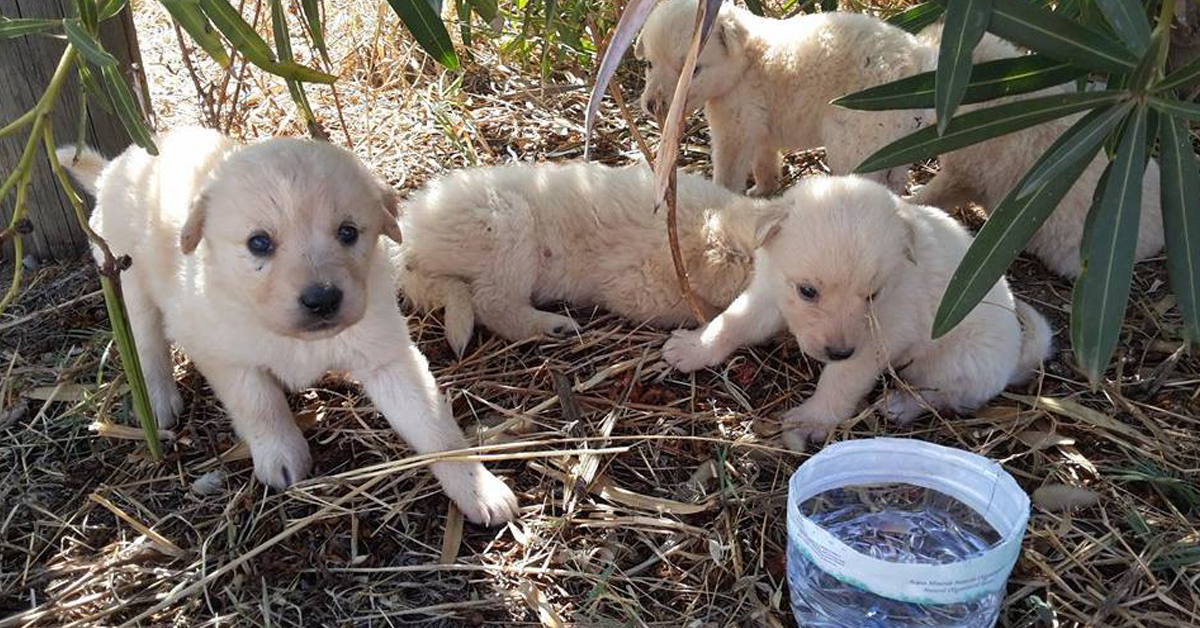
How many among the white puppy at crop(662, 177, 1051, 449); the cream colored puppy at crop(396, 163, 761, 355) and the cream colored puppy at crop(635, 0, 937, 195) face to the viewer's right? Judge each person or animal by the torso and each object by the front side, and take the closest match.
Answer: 1

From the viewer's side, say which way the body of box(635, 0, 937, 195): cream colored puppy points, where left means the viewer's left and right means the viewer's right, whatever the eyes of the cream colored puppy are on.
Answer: facing to the left of the viewer

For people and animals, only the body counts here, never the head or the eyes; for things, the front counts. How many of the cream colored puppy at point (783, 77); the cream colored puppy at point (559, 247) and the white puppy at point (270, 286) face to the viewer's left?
1

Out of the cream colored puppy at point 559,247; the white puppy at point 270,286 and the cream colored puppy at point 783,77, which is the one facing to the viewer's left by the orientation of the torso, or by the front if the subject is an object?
the cream colored puppy at point 783,77

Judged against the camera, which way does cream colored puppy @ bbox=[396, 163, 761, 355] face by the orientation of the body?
to the viewer's right

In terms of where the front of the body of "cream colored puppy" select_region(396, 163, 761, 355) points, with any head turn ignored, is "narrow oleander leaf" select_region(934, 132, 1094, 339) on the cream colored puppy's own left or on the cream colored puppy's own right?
on the cream colored puppy's own right

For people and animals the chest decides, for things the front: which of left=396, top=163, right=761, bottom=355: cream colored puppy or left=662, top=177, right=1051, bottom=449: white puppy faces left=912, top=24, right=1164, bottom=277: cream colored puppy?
left=396, top=163, right=761, bottom=355: cream colored puppy

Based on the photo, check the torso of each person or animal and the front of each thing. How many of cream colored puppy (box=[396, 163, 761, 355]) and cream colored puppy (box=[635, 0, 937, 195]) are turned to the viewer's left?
1

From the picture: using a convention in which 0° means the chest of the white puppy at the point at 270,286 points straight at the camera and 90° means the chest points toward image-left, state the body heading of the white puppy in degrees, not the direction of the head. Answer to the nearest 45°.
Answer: approximately 315°
